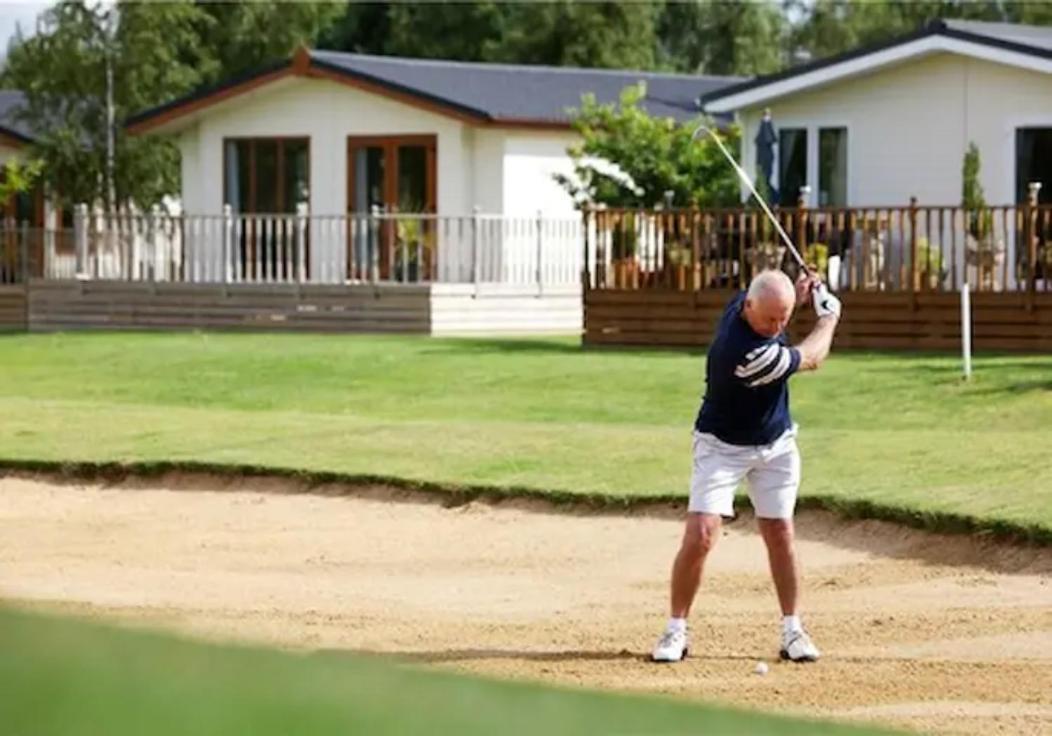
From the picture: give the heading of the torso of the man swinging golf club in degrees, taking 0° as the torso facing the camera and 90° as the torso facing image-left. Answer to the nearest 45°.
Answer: approximately 0°

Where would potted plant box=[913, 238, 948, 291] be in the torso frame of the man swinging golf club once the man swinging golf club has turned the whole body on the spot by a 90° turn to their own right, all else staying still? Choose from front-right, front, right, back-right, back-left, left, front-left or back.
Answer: right

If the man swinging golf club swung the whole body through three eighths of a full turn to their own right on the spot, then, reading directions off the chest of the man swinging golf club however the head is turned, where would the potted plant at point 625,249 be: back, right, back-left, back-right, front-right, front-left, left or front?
front-right

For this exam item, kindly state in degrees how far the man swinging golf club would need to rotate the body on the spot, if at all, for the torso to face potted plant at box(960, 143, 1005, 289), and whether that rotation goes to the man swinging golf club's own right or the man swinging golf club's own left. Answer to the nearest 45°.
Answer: approximately 180°

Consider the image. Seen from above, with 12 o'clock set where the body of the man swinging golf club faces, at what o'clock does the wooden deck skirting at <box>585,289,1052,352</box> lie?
The wooden deck skirting is roughly at 6 o'clock from the man swinging golf club.

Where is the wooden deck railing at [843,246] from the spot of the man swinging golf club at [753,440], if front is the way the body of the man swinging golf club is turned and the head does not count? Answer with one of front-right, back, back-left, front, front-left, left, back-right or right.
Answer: back

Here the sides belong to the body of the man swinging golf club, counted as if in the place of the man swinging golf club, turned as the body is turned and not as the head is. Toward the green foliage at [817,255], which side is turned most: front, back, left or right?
back

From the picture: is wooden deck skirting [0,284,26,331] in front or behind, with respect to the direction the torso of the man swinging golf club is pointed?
behind

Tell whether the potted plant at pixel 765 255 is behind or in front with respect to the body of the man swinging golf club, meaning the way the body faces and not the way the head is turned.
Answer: behind

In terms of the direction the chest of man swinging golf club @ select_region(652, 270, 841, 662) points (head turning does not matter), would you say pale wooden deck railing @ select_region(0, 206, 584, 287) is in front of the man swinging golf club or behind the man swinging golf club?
behind

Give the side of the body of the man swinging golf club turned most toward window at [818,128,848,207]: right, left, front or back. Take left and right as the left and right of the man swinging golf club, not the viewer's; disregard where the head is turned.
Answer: back

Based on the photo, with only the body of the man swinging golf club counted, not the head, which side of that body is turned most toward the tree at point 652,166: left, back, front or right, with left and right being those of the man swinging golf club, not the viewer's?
back
